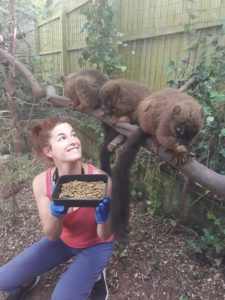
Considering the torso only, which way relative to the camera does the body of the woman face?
toward the camera

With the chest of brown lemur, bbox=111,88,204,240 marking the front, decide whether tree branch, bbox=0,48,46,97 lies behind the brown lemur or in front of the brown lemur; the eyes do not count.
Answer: behind

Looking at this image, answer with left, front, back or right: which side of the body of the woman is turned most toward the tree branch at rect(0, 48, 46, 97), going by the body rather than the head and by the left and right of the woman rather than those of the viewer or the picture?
back

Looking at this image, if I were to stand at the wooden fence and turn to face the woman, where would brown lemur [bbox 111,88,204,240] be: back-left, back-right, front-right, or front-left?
front-left

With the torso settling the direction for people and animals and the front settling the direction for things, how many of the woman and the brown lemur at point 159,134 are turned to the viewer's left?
0

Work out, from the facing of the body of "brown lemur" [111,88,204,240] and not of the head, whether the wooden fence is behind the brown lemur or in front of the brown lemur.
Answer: behind
